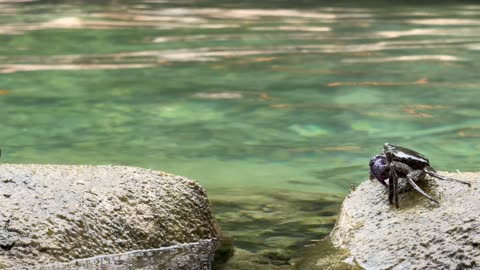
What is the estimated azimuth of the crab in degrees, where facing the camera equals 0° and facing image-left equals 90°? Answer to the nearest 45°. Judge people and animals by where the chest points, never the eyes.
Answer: approximately 90°

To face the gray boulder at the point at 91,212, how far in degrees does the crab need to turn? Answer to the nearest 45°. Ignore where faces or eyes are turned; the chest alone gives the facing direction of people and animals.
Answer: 0° — it already faces it
